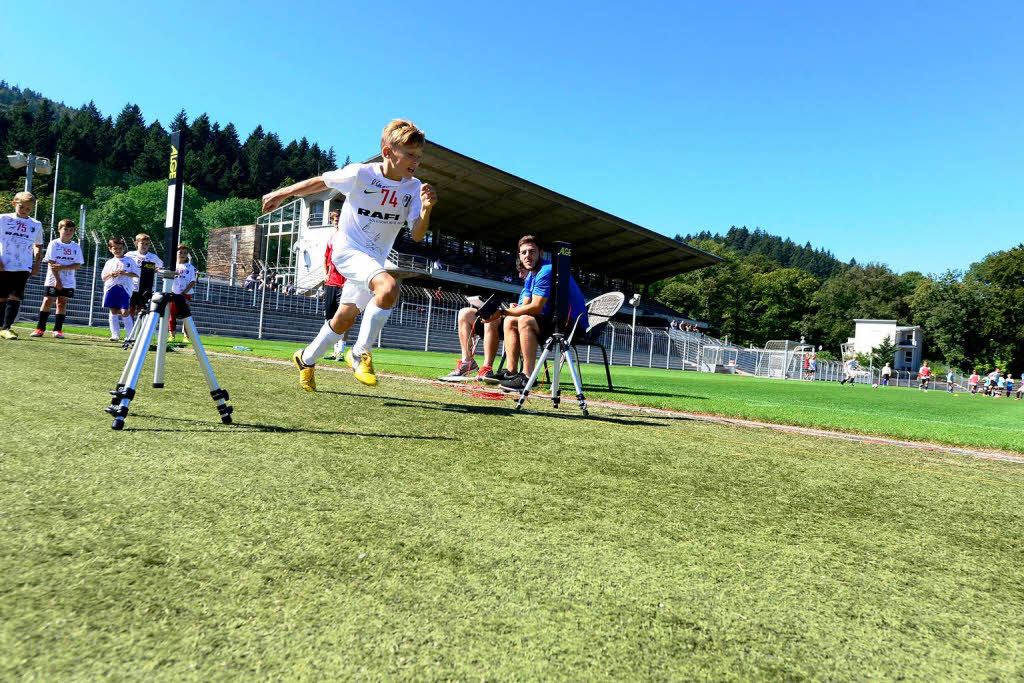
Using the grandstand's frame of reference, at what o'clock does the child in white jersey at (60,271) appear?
The child in white jersey is roughly at 2 o'clock from the grandstand.

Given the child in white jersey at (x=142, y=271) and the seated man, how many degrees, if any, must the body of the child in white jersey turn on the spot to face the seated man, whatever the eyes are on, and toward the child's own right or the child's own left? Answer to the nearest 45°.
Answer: approximately 45° to the child's own left

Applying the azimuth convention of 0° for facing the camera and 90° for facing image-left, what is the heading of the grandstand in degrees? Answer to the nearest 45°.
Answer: approximately 315°

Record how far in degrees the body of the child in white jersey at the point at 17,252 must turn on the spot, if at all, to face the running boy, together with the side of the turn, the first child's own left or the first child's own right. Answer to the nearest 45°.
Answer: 0° — they already face them

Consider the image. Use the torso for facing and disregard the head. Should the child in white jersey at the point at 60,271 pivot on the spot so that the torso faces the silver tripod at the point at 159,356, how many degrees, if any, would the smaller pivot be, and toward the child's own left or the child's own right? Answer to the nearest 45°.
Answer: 0° — they already face it
